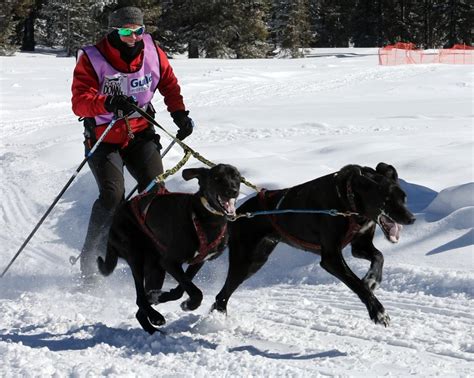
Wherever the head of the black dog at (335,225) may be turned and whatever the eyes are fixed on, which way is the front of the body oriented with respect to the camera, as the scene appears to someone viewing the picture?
to the viewer's right

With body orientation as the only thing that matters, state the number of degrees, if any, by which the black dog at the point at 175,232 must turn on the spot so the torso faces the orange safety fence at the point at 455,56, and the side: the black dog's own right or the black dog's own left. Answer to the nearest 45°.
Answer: approximately 90° to the black dog's own left

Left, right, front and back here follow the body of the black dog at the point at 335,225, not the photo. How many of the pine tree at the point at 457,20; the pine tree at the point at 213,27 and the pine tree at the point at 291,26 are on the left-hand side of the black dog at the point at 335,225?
3

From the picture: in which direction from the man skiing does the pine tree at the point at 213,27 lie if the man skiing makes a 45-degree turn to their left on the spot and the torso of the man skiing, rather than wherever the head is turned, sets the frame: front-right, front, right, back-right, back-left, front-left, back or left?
left

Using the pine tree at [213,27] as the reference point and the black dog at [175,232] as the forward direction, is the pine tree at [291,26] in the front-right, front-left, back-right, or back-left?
back-left

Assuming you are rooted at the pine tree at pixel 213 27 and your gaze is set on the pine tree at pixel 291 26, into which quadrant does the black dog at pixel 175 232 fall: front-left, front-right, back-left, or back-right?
back-right

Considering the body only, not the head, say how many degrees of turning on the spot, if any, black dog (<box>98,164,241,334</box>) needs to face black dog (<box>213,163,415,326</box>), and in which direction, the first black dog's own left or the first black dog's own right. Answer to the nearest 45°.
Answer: approximately 45° to the first black dog's own left

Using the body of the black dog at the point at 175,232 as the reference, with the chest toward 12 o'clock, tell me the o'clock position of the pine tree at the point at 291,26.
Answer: The pine tree is roughly at 8 o'clock from the black dog.

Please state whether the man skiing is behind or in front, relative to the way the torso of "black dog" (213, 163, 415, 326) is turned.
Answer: behind

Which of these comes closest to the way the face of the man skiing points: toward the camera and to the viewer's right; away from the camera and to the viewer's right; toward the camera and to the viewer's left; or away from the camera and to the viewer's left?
toward the camera and to the viewer's right

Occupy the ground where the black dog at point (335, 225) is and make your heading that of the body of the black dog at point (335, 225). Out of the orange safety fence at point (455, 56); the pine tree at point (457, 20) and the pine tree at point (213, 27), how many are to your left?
3
